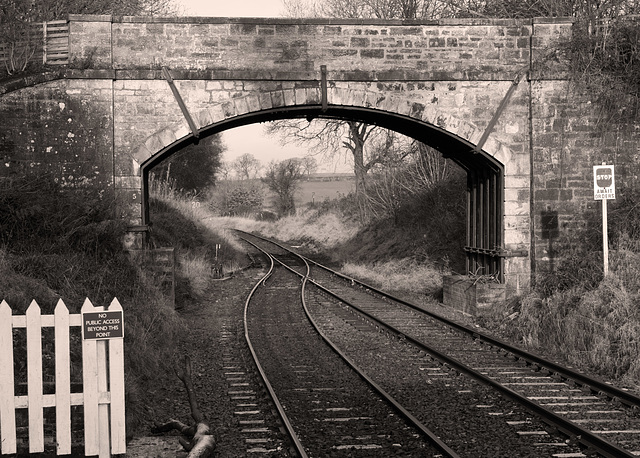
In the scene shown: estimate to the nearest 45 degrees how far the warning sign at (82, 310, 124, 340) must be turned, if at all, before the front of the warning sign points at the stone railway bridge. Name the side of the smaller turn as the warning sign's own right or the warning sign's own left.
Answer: approximately 135° to the warning sign's own left

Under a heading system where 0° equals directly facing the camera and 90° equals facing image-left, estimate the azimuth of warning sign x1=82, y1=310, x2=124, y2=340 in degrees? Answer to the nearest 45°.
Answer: approximately 0°

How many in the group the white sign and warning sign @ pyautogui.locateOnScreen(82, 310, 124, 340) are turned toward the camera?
2

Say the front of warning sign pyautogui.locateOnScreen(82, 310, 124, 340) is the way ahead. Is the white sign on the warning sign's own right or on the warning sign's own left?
on the warning sign's own left

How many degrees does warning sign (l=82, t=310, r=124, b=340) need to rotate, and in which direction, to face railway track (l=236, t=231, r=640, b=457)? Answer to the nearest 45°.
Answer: approximately 135° to its left

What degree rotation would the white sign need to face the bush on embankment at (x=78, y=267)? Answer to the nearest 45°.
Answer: approximately 45° to its right

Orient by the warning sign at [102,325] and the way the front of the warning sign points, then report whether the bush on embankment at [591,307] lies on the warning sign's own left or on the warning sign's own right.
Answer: on the warning sign's own left

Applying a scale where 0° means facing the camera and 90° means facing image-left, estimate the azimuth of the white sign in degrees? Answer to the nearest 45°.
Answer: approximately 0°

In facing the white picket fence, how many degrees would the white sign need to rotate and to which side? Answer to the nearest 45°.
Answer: approximately 45° to its right

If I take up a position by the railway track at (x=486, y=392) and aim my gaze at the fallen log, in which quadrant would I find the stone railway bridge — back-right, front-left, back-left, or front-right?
back-right
